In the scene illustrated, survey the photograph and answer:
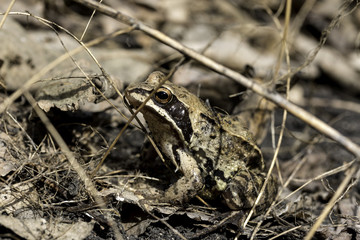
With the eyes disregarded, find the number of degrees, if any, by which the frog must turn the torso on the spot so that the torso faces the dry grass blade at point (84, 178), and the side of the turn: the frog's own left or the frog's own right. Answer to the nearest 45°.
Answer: approximately 45° to the frog's own left

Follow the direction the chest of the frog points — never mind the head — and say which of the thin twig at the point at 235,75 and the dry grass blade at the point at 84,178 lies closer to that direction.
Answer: the dry grass blade

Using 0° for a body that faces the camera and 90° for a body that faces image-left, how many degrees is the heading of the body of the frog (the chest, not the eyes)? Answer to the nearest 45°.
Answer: approximately 90°
